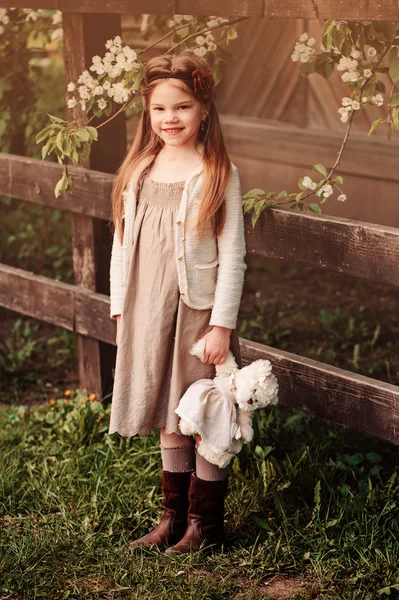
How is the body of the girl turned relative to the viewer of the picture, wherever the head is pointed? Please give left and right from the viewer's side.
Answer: facing the viewer and to the left of the viewer
